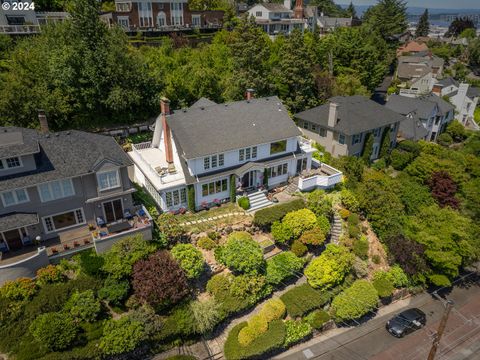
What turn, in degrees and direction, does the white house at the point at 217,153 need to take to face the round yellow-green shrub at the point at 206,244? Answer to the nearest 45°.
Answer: approximately 45° to its right

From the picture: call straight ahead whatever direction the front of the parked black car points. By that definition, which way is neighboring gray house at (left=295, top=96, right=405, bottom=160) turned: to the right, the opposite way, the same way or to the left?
to the left

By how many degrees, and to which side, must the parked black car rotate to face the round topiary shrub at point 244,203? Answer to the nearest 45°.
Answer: approximately 45° to its right

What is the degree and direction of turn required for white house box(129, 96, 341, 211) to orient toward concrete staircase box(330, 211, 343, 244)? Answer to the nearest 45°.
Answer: approximately 45° to its left

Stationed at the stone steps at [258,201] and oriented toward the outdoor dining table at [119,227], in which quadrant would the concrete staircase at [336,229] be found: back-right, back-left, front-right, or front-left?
back-left

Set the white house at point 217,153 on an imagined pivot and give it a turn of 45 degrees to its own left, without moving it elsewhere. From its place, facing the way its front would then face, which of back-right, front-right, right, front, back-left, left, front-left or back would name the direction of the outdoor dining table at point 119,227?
back-right

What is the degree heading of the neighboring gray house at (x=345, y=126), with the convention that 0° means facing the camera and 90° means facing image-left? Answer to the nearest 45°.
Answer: approximately 315°

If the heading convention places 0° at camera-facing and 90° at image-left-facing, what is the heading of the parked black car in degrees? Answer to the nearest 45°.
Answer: approximately 45°
